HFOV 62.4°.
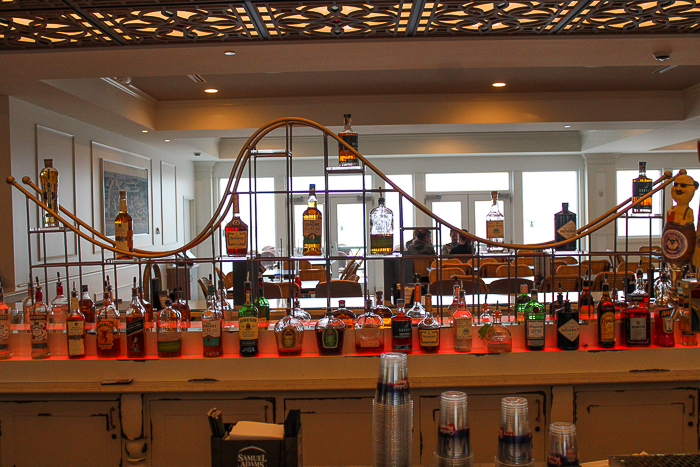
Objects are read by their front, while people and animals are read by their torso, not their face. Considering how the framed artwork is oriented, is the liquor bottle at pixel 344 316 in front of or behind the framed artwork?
in front

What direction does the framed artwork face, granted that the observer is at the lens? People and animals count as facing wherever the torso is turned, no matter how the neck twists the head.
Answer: facing the viewer and to the right of the viewer

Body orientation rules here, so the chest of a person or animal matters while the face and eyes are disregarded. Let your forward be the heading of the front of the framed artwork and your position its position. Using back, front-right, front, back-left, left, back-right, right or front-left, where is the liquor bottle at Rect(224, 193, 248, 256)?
front-right

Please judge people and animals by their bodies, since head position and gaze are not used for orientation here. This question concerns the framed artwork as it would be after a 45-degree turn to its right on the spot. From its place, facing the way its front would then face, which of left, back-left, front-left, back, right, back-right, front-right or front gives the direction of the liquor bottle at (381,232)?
front

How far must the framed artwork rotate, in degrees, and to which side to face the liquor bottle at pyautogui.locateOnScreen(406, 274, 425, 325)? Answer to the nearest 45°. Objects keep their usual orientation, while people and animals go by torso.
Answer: approximately 45° to its right

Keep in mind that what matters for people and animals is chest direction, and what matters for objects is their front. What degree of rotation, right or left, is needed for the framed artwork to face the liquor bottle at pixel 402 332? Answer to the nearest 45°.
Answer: approximately 45° to its right

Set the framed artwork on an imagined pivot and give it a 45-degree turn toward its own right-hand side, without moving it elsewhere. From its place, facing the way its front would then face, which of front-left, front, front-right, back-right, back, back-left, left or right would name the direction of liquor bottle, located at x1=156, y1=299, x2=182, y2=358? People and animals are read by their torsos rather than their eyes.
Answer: front

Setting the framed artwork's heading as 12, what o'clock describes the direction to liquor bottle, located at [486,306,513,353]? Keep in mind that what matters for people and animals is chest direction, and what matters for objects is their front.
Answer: The liquor bottle is roughly at 1 o'clock from the framed artwork.

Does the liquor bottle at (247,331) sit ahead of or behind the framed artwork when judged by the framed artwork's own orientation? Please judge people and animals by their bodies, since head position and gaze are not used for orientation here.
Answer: ahead

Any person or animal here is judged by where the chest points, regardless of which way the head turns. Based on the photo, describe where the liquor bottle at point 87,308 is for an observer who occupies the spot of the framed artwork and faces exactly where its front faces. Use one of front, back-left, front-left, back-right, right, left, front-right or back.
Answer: front-right

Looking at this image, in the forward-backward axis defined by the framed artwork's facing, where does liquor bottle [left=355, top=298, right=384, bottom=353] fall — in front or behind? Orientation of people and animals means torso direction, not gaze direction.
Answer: in front
